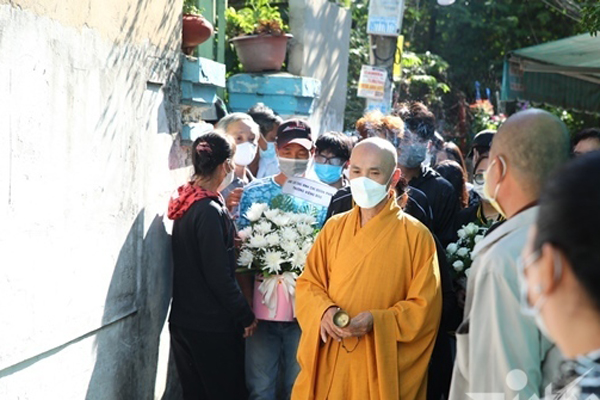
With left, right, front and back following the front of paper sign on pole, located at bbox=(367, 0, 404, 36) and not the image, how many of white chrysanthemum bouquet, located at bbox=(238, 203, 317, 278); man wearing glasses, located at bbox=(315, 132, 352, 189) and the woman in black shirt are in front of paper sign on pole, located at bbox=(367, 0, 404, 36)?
3

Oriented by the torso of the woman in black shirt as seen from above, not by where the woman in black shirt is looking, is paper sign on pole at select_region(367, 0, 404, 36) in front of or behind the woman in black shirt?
in front

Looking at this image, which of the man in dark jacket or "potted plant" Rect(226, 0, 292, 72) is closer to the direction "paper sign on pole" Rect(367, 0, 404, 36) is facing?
the man in dark jacket

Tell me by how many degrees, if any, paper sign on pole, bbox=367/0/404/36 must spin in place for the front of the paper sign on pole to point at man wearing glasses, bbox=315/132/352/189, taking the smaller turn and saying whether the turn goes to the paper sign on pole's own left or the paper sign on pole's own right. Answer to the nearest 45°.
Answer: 0° — it already faces them

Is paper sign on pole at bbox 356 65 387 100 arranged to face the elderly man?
yes

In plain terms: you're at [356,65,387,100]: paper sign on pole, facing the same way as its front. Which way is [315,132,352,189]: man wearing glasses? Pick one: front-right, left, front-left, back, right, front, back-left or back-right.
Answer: front

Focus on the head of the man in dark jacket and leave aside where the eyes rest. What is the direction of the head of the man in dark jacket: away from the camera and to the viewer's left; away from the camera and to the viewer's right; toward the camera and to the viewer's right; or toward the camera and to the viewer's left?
toward the camera and to the viewer's left

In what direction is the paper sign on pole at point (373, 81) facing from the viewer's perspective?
toward the camera

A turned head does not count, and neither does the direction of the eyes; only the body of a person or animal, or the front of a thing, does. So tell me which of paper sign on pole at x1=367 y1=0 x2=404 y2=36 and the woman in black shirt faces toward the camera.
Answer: the paper sign on pole

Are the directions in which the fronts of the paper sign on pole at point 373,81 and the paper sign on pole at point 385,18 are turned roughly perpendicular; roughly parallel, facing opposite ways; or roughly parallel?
roughly parallel

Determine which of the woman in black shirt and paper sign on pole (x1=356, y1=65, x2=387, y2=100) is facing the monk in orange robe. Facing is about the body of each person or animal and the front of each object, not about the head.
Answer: the paper sign on pole

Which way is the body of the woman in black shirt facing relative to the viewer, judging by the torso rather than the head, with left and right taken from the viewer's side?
facing away from the viewer and to the right of the viewer

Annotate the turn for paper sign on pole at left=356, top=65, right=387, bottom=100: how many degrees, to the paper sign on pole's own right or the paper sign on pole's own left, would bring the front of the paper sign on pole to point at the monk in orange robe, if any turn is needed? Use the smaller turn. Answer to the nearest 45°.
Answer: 0° — it already faces them

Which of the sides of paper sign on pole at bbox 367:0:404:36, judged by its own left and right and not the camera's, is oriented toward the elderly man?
front
